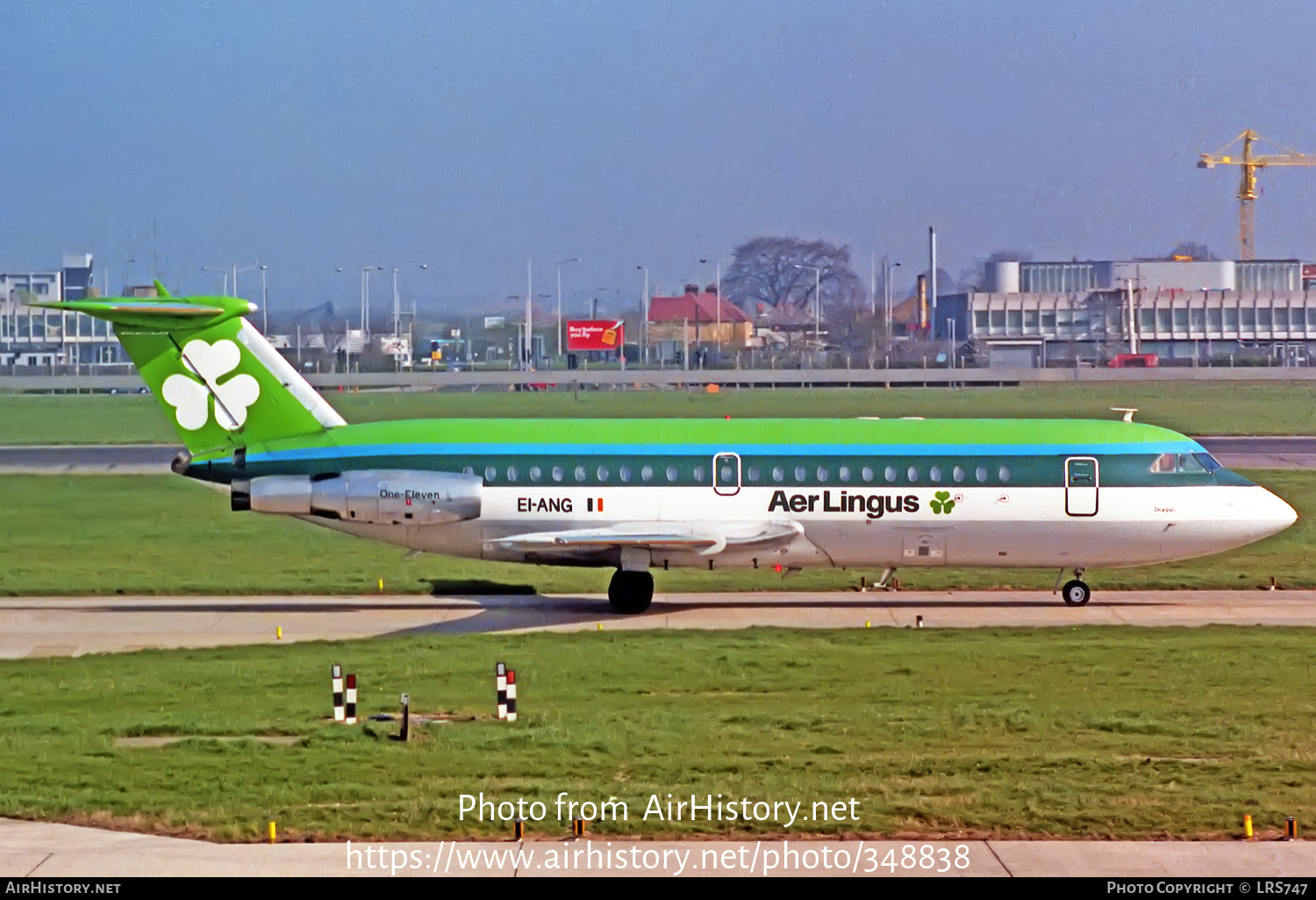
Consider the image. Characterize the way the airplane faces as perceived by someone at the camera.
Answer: facing to the right of the viewer
